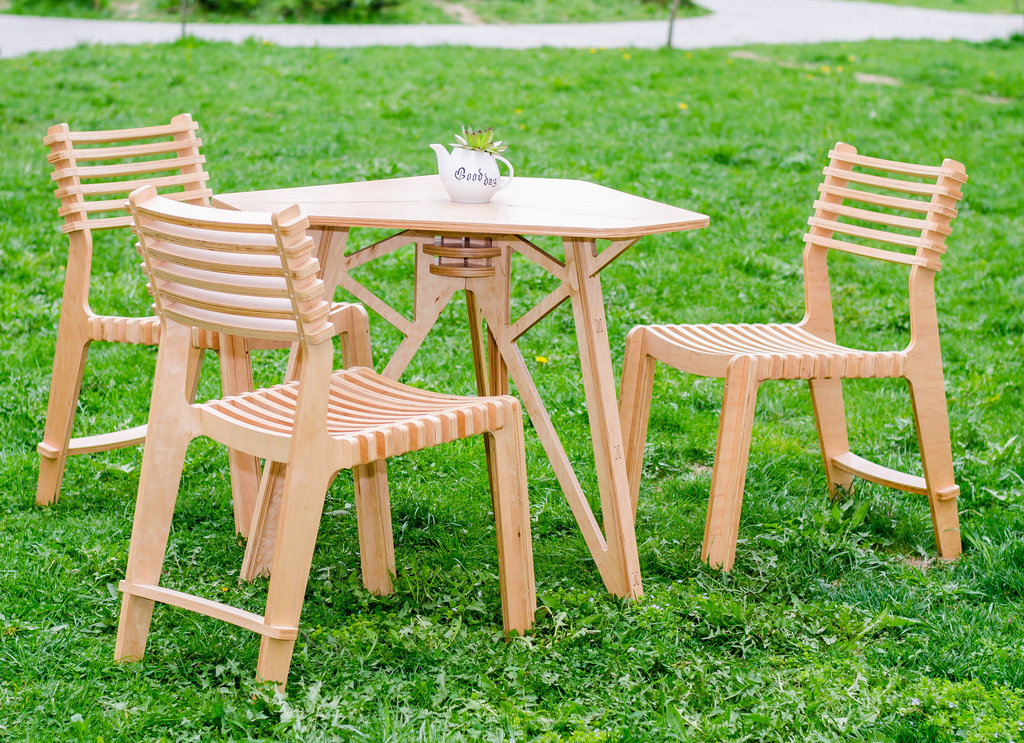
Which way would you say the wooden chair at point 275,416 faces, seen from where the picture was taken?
facing away from the viewer and to the right of the viewer

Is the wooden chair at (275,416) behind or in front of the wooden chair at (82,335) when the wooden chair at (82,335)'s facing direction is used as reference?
in front

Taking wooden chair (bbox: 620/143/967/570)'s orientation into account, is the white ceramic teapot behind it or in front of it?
in front

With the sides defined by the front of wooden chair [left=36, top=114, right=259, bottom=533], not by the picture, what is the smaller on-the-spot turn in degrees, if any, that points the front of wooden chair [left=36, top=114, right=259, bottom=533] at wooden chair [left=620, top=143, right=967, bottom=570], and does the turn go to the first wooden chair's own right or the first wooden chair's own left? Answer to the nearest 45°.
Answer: approximately 45° to the first wooden chair's own left

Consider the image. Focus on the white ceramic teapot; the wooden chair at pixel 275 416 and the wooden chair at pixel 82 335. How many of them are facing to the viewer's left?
1

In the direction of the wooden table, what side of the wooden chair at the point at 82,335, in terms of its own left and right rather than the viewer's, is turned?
front

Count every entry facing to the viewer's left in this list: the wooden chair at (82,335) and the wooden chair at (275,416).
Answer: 0

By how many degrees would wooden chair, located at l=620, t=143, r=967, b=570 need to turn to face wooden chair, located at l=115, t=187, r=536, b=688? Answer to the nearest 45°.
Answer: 0° — it already faces it

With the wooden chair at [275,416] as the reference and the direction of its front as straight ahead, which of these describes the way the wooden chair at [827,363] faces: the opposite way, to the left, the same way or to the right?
the opposite way

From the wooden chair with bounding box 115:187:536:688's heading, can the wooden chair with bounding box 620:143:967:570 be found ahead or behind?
ahead

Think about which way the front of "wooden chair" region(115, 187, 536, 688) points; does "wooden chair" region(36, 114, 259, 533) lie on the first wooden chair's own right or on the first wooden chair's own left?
on the first wooden chair's own left

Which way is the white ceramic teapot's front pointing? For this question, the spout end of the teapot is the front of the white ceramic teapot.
to the viewer's left
